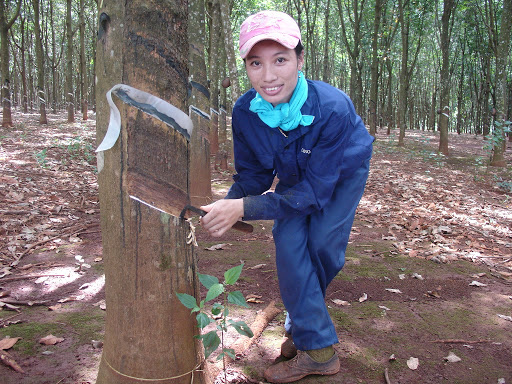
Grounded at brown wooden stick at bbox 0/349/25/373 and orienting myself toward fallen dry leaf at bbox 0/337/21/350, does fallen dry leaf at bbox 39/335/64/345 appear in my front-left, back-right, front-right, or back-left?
front-right

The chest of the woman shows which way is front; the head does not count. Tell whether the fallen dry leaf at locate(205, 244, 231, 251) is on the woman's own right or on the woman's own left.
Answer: on the woman's own right

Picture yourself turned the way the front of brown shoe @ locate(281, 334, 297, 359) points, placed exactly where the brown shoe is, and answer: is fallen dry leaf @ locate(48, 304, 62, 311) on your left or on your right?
on your right

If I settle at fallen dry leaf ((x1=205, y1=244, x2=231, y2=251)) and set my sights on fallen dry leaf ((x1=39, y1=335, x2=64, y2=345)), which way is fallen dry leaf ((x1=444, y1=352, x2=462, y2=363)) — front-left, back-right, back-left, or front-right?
front-left
